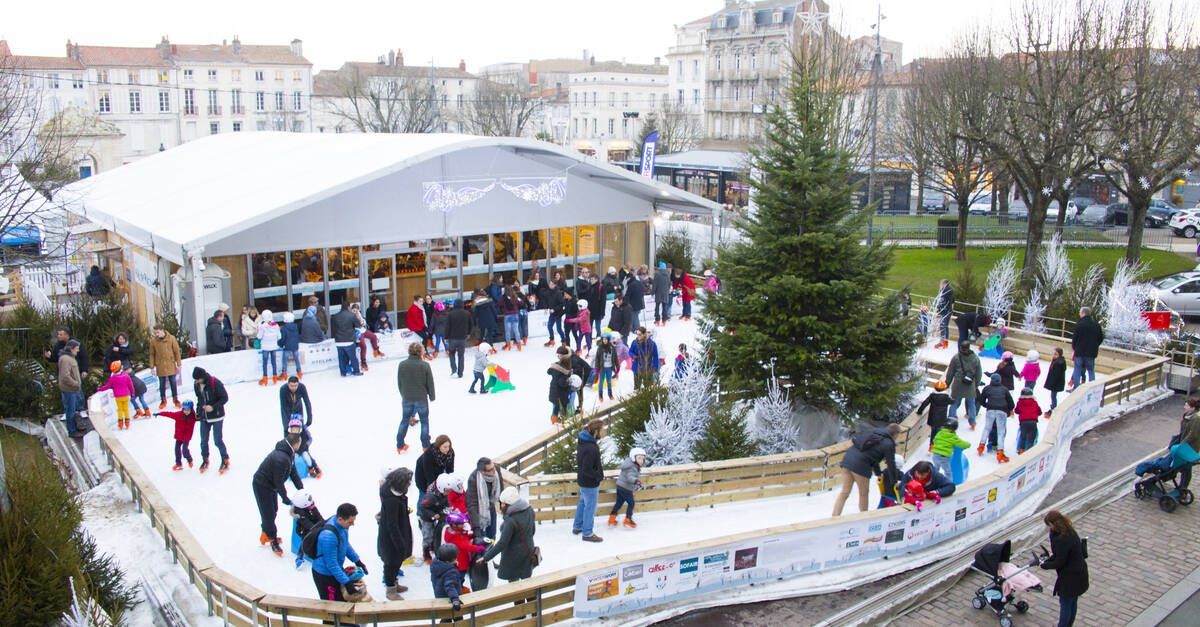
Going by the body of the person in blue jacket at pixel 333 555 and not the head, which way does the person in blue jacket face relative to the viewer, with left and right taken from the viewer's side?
facing to the right of the viewer

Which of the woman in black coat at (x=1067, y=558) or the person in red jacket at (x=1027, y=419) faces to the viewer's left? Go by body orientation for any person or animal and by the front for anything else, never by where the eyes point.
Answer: the woman in black coat

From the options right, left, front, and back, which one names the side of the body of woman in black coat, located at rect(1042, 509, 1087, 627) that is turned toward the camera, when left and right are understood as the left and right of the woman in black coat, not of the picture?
left

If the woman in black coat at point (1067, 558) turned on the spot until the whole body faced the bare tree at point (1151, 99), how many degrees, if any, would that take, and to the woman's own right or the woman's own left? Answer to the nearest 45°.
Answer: approximately 90° to the woman's own right

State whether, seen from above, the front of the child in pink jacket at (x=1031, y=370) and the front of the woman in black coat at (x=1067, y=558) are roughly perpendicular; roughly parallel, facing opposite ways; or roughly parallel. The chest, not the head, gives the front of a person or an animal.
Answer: roughly perpendicular

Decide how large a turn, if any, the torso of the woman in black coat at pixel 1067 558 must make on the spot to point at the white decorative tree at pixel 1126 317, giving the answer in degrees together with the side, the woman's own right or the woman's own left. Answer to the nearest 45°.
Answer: approximately 90° to the woman's own right
